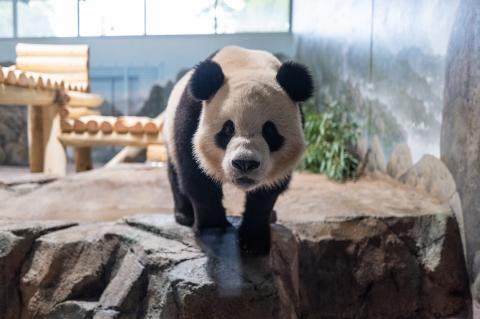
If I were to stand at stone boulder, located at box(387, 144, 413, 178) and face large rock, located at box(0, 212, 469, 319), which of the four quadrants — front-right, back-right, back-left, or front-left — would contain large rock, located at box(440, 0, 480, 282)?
front-left

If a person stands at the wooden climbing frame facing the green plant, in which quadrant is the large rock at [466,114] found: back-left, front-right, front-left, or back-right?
front-right

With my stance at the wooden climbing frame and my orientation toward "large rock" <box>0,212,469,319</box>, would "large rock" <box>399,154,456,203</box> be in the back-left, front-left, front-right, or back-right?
front-left

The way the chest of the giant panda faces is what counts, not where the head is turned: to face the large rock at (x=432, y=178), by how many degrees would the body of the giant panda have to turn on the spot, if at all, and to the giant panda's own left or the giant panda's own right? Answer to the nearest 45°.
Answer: approximately 135° to the giant panda's own left

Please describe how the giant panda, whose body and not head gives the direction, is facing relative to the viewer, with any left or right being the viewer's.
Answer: facing the viewer

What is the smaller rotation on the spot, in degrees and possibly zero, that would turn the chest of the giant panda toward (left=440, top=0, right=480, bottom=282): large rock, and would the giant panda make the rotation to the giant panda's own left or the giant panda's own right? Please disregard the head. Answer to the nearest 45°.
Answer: approximately 135° to the giant panda's own left

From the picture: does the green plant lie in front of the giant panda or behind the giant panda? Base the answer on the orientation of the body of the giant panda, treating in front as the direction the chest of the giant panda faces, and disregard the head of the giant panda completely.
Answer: behind
